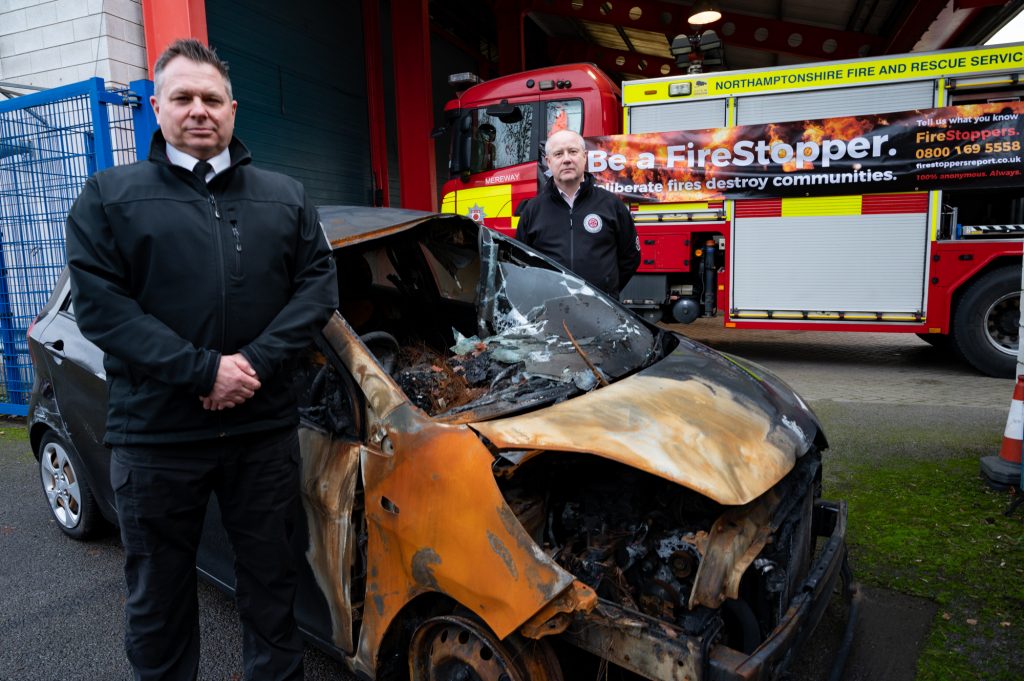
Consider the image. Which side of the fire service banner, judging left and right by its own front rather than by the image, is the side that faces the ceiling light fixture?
back

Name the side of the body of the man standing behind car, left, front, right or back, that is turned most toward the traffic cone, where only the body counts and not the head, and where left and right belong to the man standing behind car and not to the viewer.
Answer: left

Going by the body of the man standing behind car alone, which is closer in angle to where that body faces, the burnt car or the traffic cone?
the burnt car

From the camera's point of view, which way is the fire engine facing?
to the viewer's left

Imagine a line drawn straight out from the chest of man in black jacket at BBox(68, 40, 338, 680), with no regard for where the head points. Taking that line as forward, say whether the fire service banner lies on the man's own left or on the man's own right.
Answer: on the man's own left

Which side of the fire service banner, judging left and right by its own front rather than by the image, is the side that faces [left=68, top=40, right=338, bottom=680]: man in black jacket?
front

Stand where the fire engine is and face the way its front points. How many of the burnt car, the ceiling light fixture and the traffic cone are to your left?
2

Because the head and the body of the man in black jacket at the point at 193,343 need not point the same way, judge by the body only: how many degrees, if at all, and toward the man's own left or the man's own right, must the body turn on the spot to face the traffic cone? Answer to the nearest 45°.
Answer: approximately 90° to the man's own left

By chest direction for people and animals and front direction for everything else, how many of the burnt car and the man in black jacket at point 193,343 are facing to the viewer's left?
0

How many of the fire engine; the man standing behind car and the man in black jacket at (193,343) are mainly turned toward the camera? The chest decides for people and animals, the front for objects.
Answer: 2

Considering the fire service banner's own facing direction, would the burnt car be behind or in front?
in front

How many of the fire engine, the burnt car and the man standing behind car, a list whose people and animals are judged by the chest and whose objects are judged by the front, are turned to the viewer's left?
1

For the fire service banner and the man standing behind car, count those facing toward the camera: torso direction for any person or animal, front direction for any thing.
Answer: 2

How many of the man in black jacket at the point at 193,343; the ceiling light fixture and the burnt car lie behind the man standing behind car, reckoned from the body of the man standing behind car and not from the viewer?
1

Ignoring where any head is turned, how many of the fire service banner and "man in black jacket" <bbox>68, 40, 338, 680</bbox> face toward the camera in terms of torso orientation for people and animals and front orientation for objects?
2
